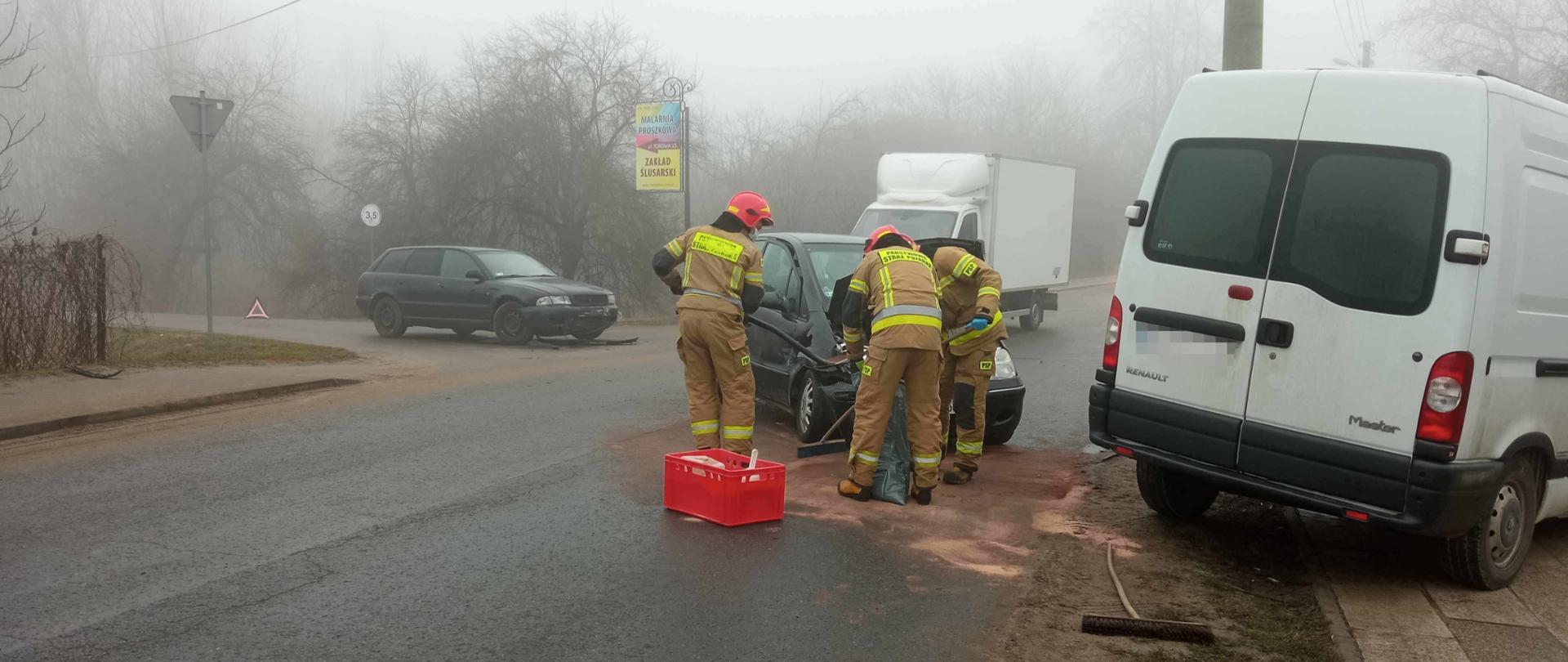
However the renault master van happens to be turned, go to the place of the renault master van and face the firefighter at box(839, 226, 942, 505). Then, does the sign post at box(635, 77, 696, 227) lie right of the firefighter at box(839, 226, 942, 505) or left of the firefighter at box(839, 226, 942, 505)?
right

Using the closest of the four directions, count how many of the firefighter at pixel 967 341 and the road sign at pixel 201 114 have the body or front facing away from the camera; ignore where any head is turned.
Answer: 1

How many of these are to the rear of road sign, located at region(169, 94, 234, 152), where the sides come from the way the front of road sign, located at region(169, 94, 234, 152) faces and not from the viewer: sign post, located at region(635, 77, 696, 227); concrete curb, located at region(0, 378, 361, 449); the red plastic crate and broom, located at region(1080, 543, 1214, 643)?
3

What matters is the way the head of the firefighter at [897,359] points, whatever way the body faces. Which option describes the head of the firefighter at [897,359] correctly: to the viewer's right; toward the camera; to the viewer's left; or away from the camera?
away from the camera

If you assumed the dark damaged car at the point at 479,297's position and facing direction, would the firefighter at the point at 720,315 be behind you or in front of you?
in front

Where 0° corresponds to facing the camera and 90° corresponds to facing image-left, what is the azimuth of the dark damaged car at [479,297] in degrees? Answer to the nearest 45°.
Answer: approximately 315°

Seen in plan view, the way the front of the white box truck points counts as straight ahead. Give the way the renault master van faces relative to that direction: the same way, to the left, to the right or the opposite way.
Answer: the opposite way

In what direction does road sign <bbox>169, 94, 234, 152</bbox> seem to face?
away from the camera

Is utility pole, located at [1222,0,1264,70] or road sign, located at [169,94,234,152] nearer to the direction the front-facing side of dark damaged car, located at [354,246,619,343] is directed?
the utility pole

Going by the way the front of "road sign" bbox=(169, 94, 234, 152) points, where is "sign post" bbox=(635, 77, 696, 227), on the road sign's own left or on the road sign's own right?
on the road sign's own right

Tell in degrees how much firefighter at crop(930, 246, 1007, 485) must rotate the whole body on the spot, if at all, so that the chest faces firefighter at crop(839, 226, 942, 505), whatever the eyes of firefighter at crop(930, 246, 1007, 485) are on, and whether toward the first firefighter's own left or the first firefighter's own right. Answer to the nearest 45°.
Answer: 0° — they already face them

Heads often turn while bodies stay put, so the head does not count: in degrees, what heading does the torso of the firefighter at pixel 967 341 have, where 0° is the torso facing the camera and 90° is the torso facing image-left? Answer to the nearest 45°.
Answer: approximately 45°

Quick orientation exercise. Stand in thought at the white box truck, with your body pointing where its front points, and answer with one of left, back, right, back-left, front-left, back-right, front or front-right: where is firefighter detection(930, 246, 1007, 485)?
front-left

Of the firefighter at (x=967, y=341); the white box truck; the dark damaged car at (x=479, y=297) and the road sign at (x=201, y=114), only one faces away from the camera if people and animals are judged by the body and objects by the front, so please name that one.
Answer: the road sign

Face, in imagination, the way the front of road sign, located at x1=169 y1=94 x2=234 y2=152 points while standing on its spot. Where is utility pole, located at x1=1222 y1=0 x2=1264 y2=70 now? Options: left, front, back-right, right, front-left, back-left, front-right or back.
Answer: back-right

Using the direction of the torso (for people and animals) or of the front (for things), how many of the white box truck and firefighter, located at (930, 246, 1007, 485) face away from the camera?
0

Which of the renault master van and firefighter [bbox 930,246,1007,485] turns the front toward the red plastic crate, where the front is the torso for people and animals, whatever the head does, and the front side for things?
the firefighter

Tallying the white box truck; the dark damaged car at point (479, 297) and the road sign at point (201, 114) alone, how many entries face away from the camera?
1

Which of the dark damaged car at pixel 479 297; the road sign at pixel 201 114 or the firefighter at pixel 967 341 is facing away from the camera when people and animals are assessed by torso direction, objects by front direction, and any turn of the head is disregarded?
the road sign
